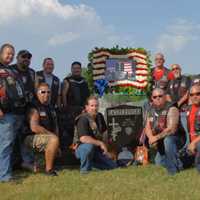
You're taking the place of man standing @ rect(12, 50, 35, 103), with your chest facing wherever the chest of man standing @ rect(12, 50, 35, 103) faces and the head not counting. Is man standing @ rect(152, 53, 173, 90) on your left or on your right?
on your left

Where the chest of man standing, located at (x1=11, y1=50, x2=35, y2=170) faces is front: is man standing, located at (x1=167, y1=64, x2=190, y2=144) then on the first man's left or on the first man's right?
on the first man's left

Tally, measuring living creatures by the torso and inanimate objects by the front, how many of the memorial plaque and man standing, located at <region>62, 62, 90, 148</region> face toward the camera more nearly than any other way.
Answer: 2

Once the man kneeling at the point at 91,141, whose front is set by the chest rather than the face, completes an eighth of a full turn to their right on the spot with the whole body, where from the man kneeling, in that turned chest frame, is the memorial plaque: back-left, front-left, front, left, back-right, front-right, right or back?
back-left

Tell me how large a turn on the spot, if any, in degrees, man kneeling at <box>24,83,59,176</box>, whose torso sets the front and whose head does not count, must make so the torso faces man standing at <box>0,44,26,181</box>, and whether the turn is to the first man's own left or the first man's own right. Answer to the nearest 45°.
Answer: approximately 90° to the first man's own right

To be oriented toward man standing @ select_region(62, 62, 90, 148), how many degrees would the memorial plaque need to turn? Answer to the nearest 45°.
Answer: approximately 90° to its right

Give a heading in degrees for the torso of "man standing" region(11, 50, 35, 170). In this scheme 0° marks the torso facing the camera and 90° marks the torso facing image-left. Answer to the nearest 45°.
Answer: approximately 315°

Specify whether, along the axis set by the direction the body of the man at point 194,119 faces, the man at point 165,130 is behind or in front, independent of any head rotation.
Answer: in front

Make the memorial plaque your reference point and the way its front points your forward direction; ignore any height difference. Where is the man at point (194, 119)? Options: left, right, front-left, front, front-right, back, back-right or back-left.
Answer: front-left
